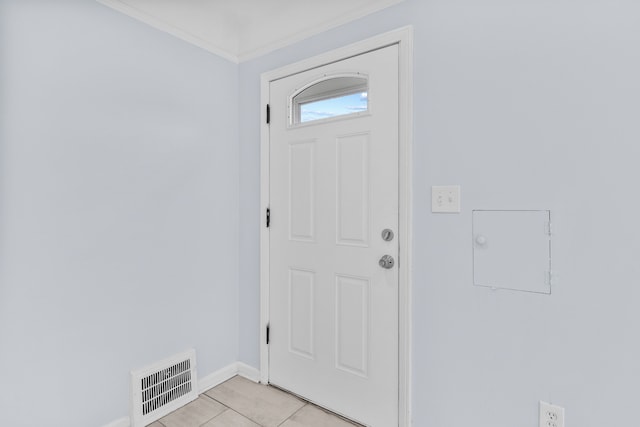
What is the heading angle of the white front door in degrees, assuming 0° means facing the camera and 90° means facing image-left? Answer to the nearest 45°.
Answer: approximately 45°

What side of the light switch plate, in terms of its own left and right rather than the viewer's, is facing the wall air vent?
right

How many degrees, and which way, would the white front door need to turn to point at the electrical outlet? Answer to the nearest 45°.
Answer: approximately 90° to its left

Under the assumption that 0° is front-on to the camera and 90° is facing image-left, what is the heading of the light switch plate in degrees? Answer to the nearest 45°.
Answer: approximately 0°

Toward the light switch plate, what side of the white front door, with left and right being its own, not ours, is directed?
left

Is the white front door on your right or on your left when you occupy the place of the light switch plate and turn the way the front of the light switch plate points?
on your right
